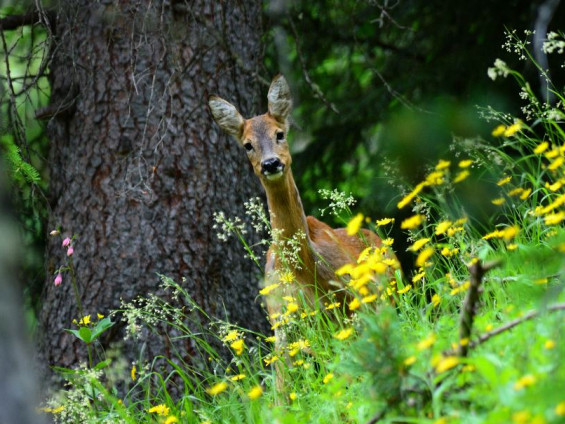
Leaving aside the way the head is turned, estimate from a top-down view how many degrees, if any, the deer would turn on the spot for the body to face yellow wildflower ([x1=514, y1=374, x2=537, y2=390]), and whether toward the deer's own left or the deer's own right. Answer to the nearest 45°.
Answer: approximately 45° to the deer's own left

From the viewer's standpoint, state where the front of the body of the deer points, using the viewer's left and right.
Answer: facing the viewer and to the left of the viewer

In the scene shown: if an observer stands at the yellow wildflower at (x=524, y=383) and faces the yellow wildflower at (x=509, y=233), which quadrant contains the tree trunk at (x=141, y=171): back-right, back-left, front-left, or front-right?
front-left

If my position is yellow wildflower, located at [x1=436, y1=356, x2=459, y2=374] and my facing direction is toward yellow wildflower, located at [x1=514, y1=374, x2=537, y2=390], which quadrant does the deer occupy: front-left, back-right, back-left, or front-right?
back-left

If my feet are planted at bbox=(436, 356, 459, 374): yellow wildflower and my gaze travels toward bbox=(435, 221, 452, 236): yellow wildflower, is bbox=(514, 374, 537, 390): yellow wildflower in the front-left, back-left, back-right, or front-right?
back-right

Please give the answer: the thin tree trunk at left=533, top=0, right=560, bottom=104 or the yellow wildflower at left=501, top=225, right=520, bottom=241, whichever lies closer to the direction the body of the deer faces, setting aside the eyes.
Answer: the yellow wildflower

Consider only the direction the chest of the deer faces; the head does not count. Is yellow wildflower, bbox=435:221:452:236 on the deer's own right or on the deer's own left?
on the deer's own left

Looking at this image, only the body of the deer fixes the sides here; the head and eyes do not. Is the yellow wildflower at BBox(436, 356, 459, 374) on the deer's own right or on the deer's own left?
on the deer's own left

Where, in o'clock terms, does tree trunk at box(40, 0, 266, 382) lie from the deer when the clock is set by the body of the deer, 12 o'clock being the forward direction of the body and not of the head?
The tree trunk is roughly at 2 o'clock from the deer.

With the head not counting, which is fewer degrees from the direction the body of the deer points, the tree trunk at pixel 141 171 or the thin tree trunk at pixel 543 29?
the tree trunk at pixel 141 171

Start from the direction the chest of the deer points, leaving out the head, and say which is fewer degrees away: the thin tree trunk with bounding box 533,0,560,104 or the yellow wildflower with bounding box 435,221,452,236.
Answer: the yellow wildflower
